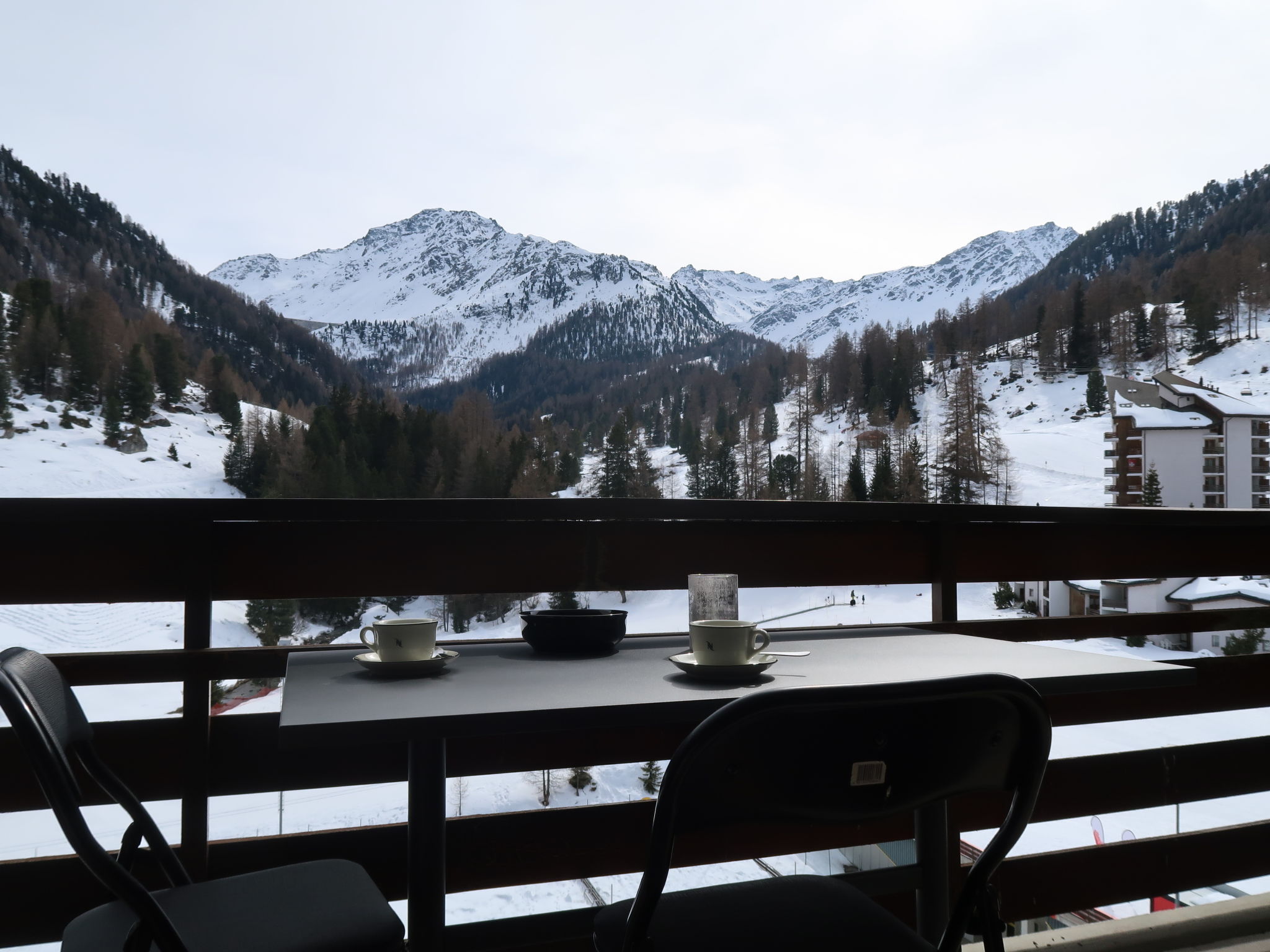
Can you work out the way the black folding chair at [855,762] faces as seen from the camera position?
facing away from the viewer and to the left of the viewer

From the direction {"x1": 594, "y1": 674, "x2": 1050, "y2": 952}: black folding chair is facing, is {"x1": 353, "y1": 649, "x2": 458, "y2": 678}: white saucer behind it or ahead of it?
ahead

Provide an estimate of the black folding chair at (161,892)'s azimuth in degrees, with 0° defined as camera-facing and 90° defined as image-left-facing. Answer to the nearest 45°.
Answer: approximately 270°

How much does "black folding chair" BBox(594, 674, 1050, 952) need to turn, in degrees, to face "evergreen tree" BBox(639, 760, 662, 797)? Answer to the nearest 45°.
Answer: approximately 45° to its right

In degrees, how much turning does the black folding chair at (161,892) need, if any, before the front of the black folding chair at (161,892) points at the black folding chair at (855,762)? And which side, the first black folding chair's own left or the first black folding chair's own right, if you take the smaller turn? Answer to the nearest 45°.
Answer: approximately 45° to the first black folding chair's own right

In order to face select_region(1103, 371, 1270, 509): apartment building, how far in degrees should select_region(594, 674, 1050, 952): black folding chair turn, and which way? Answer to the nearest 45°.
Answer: approximately 45° to its right

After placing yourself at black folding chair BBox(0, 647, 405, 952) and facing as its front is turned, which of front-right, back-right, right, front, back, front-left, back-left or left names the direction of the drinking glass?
front
